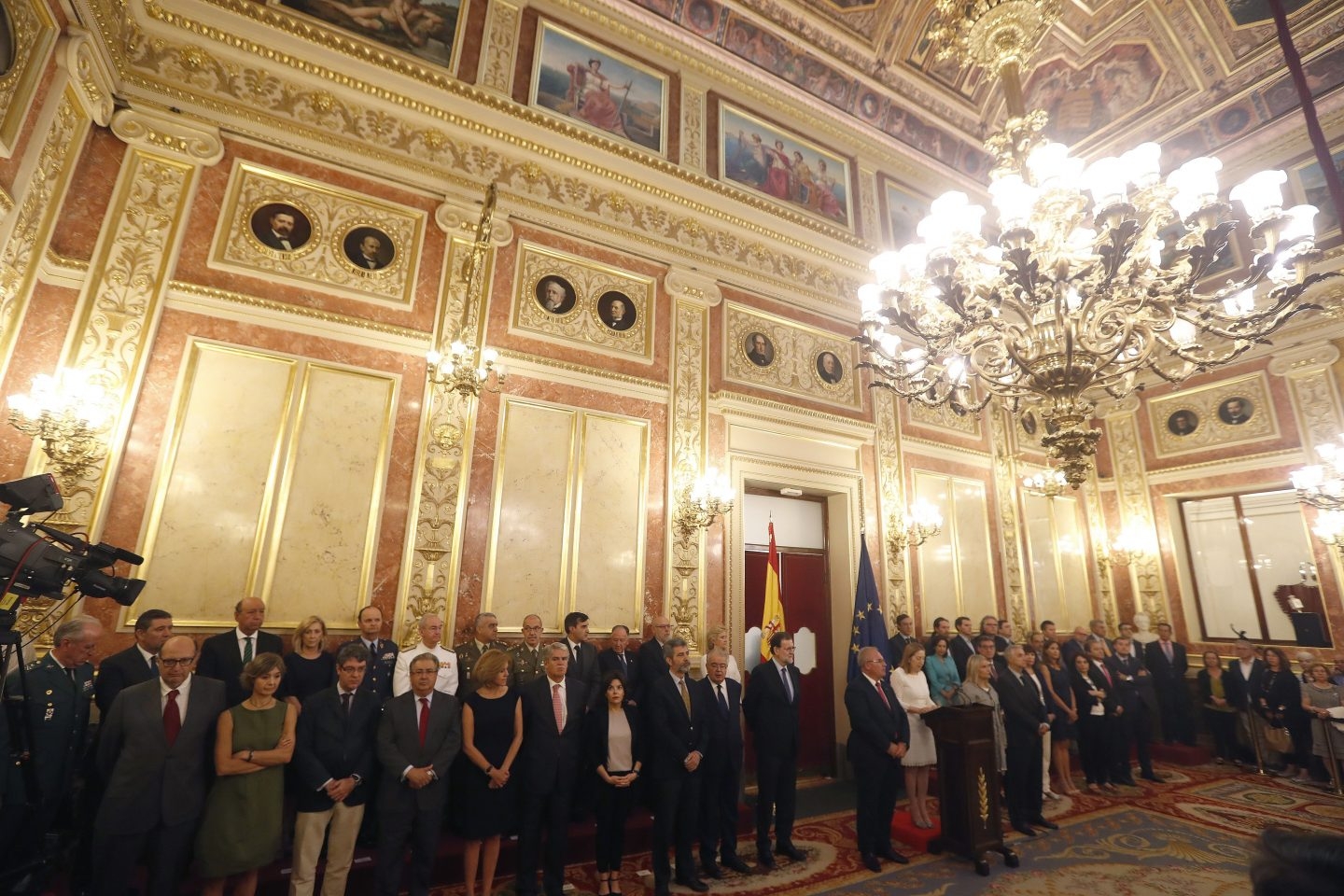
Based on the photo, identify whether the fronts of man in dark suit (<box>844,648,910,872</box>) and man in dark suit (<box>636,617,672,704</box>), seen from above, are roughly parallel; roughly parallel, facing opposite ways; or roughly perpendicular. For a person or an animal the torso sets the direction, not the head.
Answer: roughly parallel

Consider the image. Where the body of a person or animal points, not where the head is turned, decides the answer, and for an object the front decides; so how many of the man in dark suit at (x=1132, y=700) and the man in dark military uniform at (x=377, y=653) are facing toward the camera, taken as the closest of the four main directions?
2

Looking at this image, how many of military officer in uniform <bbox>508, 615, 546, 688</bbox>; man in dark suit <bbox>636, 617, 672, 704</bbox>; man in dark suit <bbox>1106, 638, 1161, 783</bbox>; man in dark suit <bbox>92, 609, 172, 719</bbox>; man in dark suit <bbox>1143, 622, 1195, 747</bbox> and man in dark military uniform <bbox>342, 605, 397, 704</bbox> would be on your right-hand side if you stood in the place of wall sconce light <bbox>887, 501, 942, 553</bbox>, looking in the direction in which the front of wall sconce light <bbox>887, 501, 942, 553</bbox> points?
4

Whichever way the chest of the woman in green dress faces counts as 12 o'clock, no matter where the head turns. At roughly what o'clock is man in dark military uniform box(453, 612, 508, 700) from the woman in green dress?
The man in dark military uniform is roughly at 9 o'clock from the woman in green dress.

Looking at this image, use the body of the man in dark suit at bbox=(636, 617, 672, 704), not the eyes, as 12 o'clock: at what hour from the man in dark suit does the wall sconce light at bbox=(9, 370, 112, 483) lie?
The wall sconce light is roughly at 4 o'clock from the man in dark suit.

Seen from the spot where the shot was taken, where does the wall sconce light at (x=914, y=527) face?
facing the viewer and to the right of the viewer

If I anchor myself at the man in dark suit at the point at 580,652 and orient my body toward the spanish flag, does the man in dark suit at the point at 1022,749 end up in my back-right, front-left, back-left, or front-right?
front-right

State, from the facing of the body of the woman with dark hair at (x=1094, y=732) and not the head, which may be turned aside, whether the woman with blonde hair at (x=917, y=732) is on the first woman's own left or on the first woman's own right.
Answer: on the first woman's own right

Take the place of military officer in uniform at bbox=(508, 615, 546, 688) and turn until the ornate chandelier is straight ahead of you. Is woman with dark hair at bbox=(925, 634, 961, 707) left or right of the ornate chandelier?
left

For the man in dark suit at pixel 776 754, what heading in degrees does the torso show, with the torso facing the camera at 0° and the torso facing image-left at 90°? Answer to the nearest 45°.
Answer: approximately 315°

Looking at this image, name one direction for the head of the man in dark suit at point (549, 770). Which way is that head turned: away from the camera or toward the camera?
toward the camera

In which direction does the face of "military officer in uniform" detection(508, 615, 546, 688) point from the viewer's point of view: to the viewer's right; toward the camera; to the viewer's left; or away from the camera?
toward the camera

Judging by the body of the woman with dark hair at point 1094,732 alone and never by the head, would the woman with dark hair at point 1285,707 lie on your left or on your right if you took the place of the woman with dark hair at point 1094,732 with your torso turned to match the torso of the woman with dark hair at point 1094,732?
on your left

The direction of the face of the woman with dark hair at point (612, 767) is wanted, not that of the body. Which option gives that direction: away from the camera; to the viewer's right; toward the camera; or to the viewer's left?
toward the camera

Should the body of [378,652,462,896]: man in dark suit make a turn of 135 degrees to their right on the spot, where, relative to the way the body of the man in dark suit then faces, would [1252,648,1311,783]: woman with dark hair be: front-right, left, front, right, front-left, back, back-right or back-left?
back-right

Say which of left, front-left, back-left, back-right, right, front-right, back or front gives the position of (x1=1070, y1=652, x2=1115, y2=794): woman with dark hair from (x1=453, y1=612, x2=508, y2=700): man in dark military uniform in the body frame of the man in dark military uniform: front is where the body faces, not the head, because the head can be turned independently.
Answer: front-left

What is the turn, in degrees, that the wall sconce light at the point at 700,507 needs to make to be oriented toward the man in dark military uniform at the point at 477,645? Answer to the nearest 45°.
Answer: approximately 90° to its right
